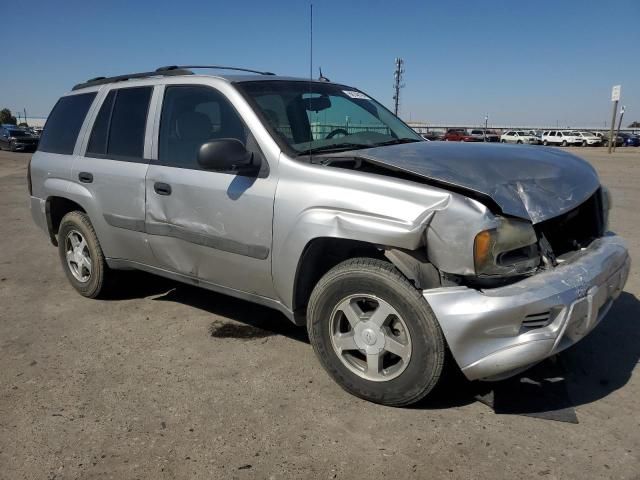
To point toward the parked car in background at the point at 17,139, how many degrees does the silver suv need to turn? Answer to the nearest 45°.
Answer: approximately 180°

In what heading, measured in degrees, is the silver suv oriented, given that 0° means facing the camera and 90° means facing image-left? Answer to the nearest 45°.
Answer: approximately 315°
